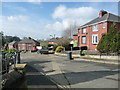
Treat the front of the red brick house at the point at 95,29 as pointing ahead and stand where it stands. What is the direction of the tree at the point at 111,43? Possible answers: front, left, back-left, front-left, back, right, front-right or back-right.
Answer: front-left
